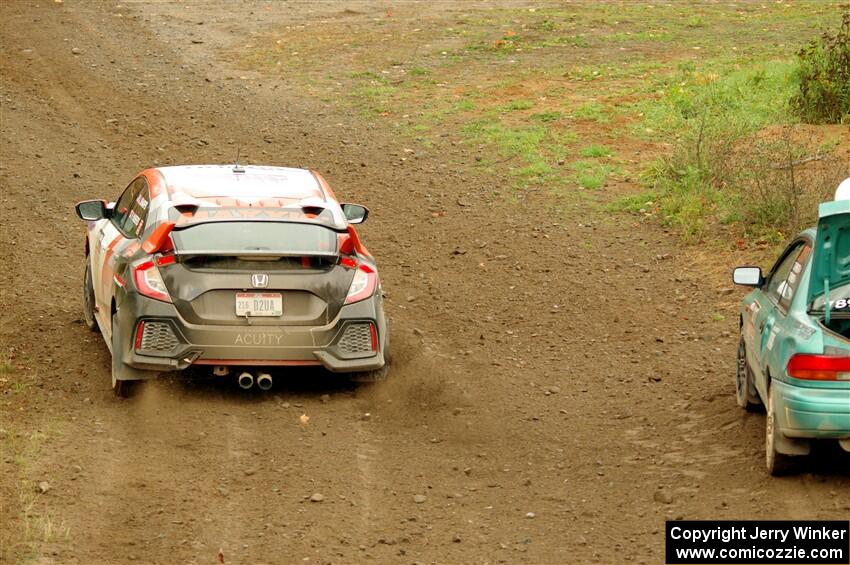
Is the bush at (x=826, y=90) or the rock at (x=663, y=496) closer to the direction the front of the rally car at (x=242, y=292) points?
the bush

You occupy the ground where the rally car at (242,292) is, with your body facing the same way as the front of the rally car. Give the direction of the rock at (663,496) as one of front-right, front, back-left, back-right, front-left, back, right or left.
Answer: back-right

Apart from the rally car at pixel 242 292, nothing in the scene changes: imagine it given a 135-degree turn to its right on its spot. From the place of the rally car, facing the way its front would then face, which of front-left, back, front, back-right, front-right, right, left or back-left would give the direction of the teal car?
front

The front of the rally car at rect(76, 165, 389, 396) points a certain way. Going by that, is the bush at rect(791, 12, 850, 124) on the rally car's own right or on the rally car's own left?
on the rally car's own right

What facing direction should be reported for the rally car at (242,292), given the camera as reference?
facing away from the viewer
